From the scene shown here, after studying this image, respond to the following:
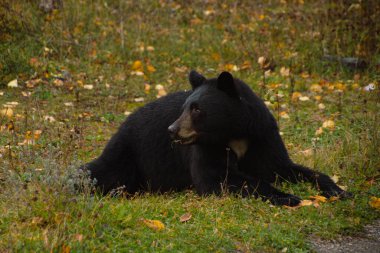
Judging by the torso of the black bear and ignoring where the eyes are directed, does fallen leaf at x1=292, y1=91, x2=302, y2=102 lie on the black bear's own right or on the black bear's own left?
on the black bear's own left

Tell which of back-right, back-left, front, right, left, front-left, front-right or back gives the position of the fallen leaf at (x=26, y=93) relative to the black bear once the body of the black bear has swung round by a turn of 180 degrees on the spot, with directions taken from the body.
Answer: front

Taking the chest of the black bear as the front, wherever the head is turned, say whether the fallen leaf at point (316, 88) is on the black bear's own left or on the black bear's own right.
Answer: on the black bear's own left

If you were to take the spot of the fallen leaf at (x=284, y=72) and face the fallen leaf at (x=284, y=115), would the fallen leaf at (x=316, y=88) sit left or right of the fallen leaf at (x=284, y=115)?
left

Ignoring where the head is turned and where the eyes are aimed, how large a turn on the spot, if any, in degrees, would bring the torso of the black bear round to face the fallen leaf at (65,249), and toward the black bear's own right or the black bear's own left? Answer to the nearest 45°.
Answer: approximately 90° to the black bear's own right

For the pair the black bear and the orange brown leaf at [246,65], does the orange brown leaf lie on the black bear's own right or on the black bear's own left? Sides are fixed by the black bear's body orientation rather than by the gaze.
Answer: on the black bear's own left

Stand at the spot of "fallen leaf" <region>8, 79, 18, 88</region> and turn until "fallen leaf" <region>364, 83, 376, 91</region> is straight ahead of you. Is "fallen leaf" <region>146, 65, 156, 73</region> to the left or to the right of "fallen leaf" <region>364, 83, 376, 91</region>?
left

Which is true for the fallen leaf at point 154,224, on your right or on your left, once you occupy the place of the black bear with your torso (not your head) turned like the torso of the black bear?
on your right

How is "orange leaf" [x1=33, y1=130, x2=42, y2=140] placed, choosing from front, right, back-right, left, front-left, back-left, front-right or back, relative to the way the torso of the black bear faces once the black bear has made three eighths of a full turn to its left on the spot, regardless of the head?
front-left

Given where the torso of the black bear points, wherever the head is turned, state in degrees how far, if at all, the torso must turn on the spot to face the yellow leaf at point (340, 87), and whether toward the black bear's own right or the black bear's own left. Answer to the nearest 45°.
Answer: approximately 90° to the black bear's own left

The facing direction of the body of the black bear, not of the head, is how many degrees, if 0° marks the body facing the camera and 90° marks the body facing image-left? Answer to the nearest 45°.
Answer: approximately 315°
